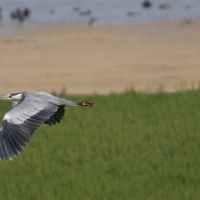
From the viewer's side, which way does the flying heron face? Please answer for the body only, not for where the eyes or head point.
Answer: to the viewer's left

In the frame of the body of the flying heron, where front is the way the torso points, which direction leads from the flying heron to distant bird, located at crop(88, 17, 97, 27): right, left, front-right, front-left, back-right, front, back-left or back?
right

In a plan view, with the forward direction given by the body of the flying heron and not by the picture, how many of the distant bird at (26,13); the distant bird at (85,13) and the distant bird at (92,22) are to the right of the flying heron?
3

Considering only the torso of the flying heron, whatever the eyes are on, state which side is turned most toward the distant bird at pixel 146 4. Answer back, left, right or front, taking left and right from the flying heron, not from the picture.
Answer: right
